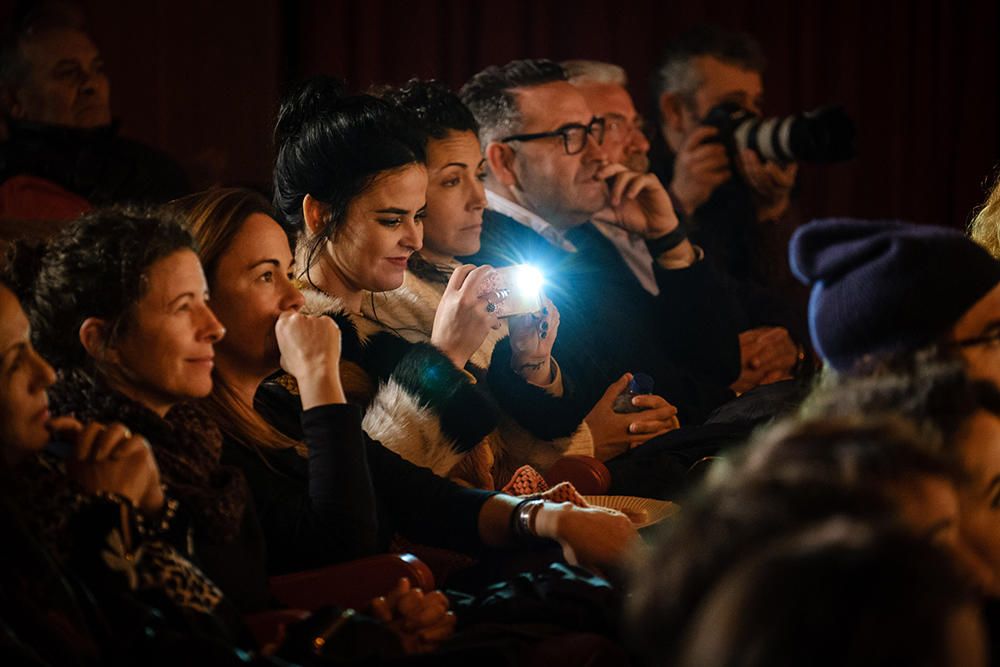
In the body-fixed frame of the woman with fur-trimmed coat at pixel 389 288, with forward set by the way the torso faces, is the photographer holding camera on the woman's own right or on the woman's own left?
on the woman's own left

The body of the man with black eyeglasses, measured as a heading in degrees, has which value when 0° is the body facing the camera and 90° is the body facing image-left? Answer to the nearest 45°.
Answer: approximately 270°

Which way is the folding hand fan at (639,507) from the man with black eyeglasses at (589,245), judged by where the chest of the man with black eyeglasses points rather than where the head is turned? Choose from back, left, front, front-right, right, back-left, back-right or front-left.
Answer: right

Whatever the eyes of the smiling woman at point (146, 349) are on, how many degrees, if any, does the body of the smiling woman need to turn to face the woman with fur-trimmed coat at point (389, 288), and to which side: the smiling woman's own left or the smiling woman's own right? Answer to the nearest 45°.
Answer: approximately 45° to the smiling woman's own left

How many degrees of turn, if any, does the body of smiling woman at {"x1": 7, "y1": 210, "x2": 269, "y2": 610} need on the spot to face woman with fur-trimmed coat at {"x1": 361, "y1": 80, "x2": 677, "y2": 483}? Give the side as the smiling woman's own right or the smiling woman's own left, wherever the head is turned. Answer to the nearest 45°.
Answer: approximately 45° to the smiling woman's own left

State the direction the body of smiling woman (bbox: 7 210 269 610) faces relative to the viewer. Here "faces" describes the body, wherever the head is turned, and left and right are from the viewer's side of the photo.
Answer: facing to the right of the viewer

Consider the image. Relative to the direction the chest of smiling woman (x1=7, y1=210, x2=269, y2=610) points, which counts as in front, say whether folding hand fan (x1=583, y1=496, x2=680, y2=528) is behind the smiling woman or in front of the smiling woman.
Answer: in front

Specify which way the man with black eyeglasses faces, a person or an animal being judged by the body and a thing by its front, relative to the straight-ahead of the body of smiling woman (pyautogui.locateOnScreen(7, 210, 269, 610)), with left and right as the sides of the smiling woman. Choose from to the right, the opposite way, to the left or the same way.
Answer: the same way

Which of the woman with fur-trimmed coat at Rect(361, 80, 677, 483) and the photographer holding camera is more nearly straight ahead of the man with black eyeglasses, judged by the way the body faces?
the photographer holding camera

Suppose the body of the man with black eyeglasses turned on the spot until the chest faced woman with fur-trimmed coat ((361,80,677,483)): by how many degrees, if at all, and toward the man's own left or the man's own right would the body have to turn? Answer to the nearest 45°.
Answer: approximately 90° to the man's own right

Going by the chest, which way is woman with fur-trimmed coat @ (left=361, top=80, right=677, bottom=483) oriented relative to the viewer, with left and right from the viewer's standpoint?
facing the viewer and to the right of the viewer

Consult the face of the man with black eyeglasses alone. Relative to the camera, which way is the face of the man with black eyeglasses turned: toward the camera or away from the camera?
toward the camera

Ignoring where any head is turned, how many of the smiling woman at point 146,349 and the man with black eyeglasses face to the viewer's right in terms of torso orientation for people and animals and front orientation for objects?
2
